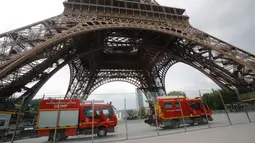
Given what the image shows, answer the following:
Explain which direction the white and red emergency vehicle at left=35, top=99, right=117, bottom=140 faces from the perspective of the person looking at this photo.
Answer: facing to the right of the viewer

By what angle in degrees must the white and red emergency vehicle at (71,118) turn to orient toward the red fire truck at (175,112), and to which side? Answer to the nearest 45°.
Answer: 0° — it already faces it

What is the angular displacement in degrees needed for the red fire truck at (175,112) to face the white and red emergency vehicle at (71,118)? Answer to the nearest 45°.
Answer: approximately 180°

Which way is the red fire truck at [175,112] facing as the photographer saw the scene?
facing away from the viewer and to the right of the viewer
